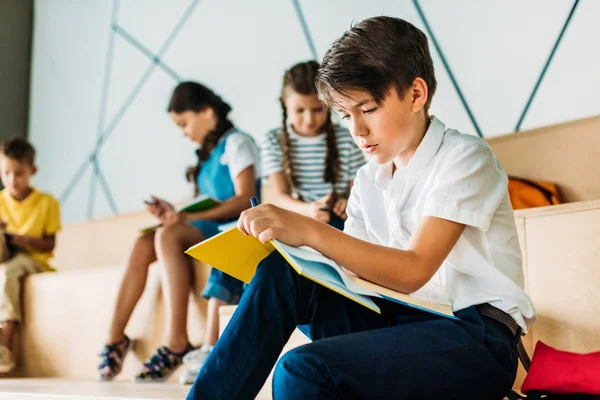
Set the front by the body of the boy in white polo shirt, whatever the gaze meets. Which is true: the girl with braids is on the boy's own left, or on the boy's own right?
on the boy's own right

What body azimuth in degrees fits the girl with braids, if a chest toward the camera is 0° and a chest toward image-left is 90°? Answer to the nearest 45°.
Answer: approximately 0°

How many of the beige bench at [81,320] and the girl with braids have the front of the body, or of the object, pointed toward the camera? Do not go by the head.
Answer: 2

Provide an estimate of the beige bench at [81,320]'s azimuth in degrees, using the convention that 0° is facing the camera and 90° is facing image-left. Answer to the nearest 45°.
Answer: approximately 0°

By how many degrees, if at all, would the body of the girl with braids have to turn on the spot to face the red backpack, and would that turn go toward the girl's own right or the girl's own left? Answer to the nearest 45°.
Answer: approximately 45° to the girl's own left

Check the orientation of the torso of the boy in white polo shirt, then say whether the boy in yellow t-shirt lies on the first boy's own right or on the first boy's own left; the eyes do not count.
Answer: on the first boy's own right

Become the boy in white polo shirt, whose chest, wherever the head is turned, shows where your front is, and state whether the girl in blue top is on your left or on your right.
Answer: on your right
